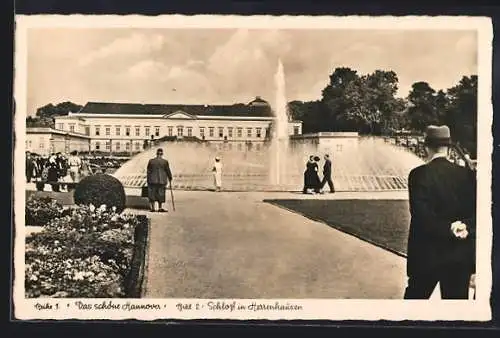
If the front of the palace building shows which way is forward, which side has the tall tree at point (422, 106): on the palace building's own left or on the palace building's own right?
on the palace building's own left

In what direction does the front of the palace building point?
toward the camera
